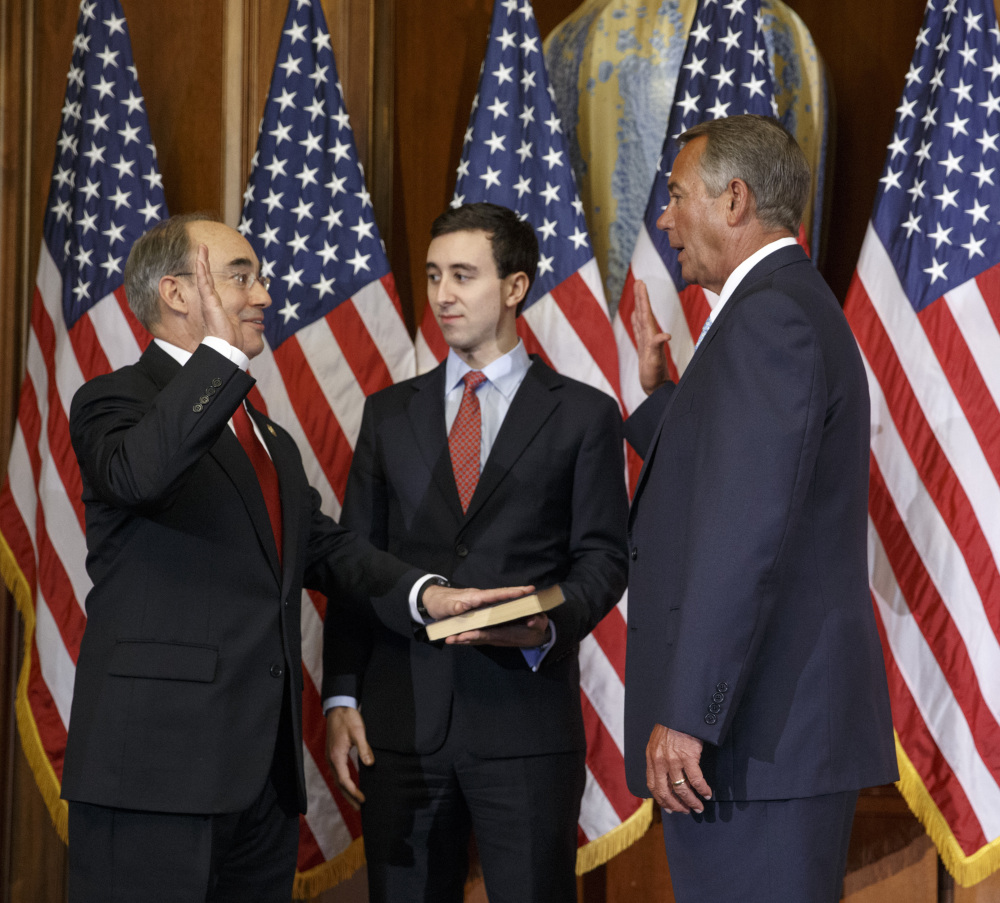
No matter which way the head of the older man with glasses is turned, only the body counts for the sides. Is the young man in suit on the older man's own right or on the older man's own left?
on the older man's own left

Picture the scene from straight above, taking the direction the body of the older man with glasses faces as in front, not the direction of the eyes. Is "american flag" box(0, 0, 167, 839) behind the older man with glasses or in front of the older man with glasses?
behind

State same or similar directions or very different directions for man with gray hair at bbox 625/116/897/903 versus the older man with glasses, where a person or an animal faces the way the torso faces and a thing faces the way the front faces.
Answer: very different directions

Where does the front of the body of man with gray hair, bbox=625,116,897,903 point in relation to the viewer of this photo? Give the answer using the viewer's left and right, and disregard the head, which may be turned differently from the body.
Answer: facing to the left of the viewer

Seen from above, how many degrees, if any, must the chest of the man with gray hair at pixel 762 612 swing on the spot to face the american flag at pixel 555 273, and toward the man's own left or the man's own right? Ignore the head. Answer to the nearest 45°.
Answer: approximately 90° to the man's own right

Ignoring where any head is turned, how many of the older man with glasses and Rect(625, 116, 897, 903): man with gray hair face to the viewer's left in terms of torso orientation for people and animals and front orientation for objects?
1

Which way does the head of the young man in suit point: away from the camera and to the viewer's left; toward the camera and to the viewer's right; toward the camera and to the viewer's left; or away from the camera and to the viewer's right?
toward the camera and to the viewer's left

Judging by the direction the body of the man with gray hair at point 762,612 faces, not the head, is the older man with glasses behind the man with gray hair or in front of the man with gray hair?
in front

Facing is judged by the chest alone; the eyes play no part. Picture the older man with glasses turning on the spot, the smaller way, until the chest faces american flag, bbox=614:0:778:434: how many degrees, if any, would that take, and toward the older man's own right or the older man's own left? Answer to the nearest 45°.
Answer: approximately 90° to the older man's own left

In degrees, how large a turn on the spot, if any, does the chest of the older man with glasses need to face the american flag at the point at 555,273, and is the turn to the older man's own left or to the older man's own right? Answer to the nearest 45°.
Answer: approximately 90° to the older man's own left

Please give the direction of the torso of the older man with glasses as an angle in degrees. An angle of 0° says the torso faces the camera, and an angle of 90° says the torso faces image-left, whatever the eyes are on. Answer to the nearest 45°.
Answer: approximately 315°

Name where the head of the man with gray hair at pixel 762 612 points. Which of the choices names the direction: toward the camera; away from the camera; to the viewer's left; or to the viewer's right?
to the viewer's left

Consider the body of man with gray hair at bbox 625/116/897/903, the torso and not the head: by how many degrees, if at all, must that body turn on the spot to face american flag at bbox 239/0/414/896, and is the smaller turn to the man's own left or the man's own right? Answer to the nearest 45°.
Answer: approximately 45° to the man's own right
